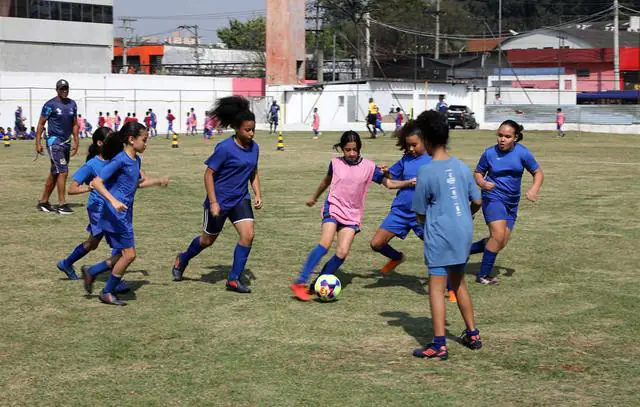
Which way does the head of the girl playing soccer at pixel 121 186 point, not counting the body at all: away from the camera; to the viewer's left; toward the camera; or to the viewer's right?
to the viewer's right

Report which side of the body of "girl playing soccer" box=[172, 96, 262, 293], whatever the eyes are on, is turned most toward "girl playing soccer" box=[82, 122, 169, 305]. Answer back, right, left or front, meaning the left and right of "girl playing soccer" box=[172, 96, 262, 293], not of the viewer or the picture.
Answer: right

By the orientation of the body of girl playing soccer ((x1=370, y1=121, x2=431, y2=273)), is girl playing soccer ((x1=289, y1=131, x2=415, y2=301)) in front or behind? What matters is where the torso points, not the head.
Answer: in front

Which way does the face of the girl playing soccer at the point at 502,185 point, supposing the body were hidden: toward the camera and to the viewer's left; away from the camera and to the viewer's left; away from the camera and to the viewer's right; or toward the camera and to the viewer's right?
toward the camera and to the viewer's left

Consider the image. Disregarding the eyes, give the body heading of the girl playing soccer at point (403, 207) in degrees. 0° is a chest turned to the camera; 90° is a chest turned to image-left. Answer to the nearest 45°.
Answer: approximately 45°

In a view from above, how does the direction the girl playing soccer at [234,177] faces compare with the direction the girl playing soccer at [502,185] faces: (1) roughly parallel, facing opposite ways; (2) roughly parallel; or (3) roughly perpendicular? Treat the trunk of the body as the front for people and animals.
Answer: roughly perpendicular

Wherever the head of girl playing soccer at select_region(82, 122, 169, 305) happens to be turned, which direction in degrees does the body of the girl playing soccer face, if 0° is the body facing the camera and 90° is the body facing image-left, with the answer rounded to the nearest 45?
approximately 270°

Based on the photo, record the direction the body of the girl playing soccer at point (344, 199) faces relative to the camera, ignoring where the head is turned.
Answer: toward the camera

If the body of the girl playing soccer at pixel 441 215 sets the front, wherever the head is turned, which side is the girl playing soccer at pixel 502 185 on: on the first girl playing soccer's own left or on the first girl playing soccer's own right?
on the first girl playing soccer's own right

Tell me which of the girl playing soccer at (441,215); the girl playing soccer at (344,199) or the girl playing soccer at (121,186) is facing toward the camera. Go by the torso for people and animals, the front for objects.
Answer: the girl playing soccer at (344,199)

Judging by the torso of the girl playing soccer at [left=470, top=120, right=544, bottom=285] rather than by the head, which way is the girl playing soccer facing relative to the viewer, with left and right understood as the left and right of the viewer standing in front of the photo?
facing the viewer and to the left of the viewer
